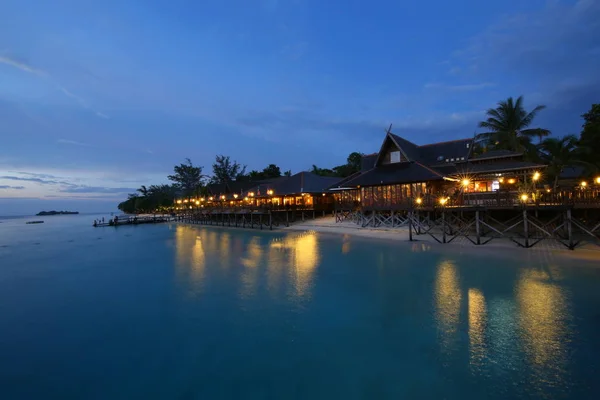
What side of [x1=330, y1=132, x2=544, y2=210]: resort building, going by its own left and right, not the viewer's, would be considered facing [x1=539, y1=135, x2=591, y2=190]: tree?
left

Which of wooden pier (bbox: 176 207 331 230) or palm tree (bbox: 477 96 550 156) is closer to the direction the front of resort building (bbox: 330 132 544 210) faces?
the wooden pier

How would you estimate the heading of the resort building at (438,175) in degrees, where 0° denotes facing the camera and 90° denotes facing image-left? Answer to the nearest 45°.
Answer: approximately 45°

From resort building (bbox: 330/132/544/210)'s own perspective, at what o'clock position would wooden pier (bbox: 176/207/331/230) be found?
The wooden pier is roughly at 2 o'clock from the resort building.

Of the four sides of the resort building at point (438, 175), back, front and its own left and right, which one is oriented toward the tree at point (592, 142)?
left

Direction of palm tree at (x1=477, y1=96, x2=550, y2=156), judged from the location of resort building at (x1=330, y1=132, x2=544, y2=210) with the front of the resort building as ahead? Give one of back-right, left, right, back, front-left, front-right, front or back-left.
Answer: back

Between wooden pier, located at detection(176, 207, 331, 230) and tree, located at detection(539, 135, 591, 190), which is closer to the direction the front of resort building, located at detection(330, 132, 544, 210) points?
the wooden pier
